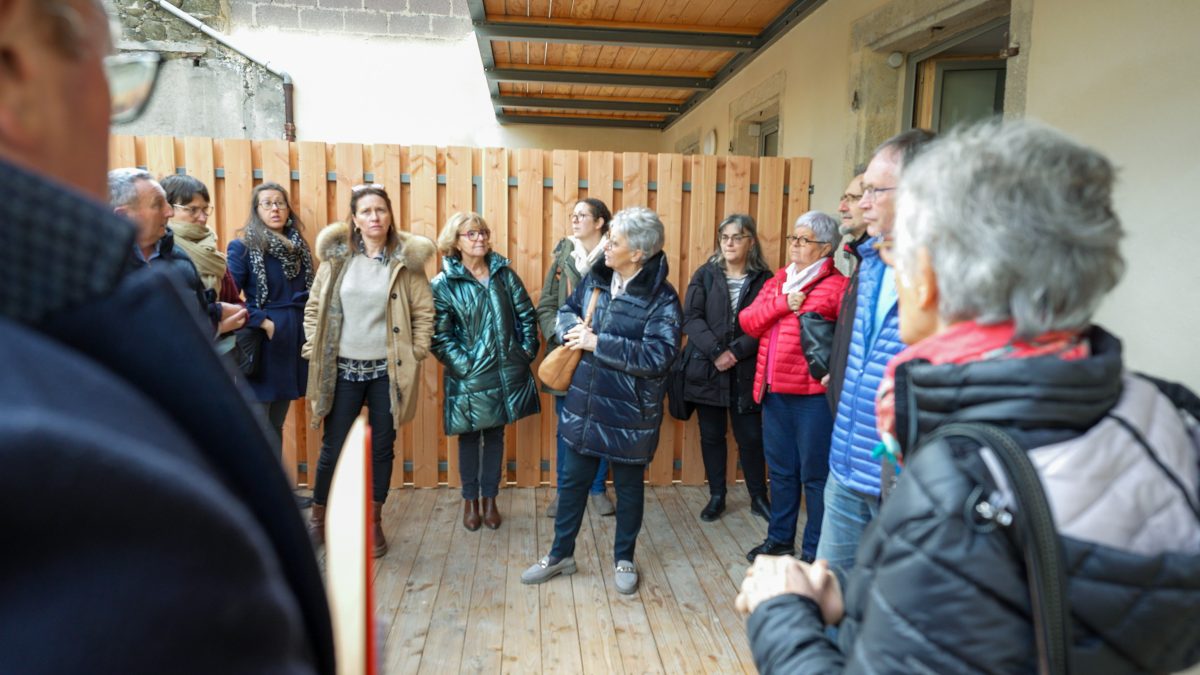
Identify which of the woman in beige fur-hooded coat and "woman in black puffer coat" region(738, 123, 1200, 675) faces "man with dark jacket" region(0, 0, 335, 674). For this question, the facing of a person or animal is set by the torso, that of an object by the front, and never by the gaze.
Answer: the woman in beige fur-hooded coat

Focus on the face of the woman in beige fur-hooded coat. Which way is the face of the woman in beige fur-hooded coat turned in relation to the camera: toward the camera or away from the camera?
toward the camera

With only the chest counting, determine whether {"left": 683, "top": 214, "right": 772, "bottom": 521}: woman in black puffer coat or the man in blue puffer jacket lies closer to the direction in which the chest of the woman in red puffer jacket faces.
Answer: the man in blue puffer jacket

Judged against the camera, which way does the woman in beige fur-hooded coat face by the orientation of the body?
toward the camera

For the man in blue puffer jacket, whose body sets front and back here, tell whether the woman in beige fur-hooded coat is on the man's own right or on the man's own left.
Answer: on the man's own right

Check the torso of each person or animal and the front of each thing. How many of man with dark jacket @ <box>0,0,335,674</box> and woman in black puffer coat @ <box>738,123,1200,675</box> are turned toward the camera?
0

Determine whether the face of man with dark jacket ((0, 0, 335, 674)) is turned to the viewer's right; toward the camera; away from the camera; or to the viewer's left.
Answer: to the viewer's right

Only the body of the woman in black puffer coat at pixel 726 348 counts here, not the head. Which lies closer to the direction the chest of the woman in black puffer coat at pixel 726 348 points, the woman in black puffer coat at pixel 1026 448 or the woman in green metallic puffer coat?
the woman in black puffer coat

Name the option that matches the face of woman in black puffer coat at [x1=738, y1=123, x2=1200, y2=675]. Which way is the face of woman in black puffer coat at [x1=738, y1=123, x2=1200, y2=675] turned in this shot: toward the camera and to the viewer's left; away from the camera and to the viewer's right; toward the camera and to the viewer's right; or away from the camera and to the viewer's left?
away from the camera and to the viewer's left

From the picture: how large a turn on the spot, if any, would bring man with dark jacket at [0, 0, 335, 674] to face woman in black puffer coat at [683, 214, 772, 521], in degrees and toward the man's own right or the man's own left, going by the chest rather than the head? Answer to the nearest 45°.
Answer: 0° — they already face them

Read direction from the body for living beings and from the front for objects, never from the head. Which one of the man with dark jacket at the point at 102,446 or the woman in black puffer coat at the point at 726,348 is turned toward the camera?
the woman in black puffer coat

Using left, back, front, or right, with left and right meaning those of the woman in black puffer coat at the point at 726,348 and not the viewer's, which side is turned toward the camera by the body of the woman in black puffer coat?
front

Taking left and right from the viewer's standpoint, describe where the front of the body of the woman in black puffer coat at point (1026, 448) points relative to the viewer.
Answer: facing away from the viewer and to the left of the viewer

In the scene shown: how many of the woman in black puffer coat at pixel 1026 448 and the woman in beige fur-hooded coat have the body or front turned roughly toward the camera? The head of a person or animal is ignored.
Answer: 1

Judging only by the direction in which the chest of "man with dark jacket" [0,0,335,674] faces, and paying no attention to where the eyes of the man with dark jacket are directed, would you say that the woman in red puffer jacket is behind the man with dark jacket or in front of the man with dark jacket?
in front

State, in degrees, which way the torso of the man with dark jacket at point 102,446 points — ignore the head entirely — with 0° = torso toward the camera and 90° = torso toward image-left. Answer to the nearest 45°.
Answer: approximately 225°

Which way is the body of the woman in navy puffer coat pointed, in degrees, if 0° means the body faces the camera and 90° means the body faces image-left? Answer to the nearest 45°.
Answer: approximately 45°

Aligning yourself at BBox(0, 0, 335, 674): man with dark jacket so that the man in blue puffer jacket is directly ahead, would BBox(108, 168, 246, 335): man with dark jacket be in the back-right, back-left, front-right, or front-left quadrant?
front-left
